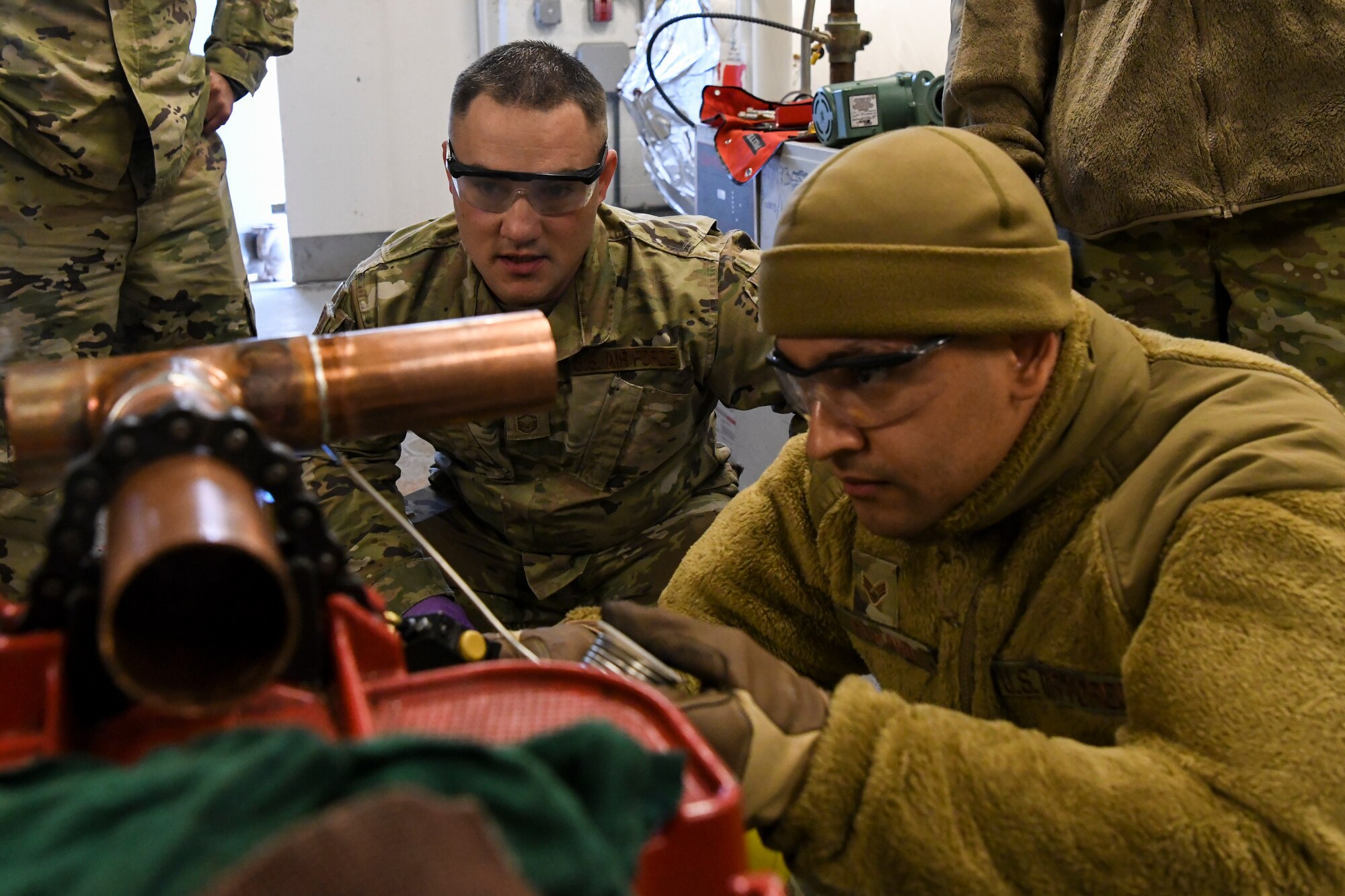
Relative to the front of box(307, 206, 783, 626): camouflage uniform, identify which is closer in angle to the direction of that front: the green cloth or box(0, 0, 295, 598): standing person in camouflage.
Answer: the green cloth

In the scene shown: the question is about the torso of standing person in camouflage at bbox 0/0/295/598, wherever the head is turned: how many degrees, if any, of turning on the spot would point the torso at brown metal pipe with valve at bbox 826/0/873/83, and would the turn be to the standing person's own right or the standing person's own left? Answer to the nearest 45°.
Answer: approximately 45° to the standing person's own left

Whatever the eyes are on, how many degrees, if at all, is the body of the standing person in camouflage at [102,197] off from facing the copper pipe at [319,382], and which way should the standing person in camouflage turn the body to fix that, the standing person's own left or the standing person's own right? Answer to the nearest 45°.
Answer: approximately 45° to the standing person's own right

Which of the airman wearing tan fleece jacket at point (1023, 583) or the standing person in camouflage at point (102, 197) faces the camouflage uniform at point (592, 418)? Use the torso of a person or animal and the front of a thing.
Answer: the standing person in camouflage
